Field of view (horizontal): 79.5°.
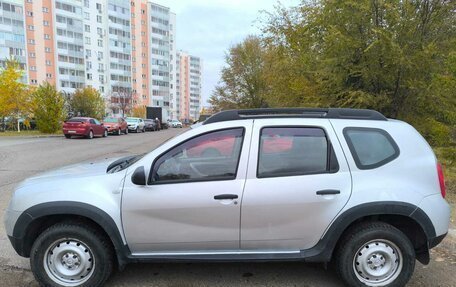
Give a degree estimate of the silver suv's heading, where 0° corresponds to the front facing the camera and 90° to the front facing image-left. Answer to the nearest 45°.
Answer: approximately 90°

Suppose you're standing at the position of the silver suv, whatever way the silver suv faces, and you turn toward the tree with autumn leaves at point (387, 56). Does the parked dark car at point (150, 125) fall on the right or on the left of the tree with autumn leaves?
left

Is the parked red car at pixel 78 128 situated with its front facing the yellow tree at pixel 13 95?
no

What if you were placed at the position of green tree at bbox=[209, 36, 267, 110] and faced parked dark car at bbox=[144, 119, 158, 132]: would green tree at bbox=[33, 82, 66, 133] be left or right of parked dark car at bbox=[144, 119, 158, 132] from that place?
left

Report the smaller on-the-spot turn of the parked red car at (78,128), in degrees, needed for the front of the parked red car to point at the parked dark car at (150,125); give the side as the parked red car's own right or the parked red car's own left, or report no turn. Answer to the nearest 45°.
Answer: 0° — it already faces it

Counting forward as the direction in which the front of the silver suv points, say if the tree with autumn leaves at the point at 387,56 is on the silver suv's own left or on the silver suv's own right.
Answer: on the silver suv's own right
